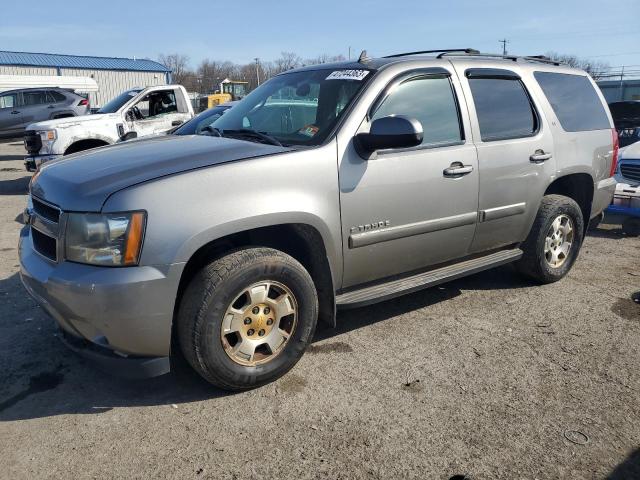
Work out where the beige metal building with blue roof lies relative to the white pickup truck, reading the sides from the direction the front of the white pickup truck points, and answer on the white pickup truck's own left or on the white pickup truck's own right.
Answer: on the white pickup truck's own right

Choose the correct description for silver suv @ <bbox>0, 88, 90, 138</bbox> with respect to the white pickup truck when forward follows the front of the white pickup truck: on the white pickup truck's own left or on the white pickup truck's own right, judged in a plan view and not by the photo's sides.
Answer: on the white pickup truck's own right

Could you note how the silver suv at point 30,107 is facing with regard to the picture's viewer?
facing to the left of the viewer

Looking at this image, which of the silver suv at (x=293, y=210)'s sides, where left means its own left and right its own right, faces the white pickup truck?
right

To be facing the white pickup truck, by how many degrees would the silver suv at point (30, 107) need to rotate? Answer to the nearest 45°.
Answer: approximately 90° to its left

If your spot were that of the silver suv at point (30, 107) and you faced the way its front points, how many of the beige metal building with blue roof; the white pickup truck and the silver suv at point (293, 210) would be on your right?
1

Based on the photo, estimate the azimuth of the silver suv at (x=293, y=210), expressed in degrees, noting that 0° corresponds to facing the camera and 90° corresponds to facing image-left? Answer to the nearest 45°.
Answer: approximately 45°

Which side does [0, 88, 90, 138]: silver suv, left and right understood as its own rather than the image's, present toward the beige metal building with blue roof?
right

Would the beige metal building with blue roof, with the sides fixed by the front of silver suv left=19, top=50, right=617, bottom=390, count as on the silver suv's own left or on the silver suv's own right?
on the silver suv's own right
